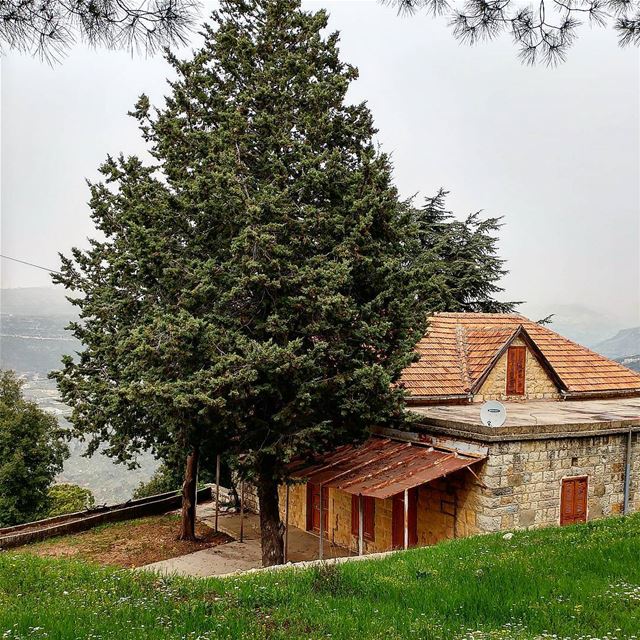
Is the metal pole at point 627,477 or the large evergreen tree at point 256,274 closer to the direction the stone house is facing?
the large evergreen tree

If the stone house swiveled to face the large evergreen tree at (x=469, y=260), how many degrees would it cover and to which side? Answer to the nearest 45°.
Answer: approximately 135° to its right

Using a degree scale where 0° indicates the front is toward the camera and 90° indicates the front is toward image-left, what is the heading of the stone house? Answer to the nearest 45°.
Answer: approximately 45°
